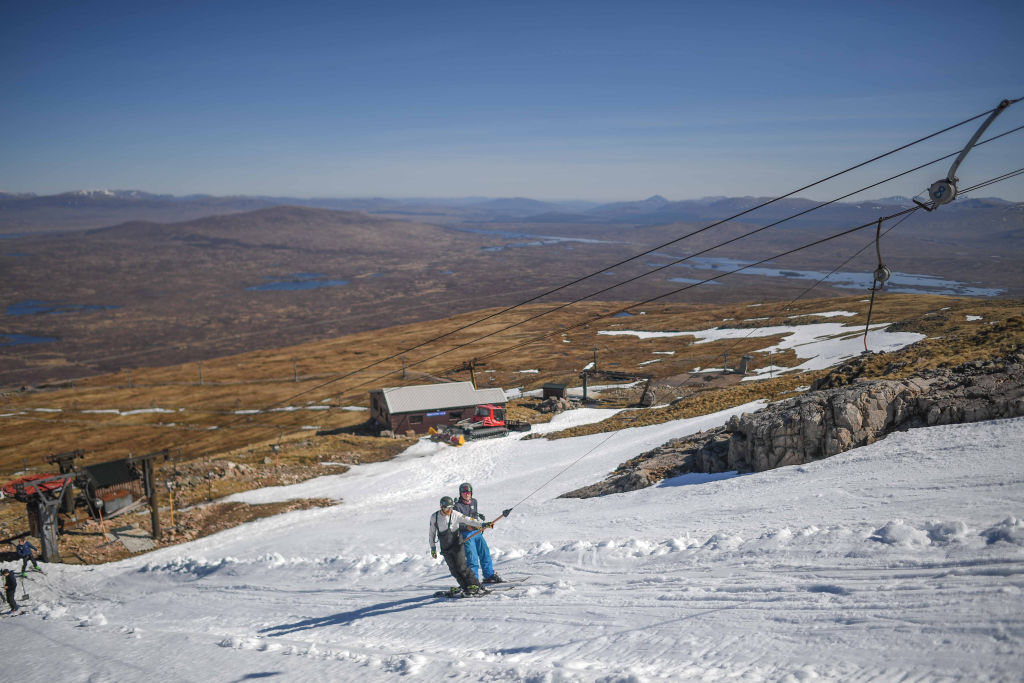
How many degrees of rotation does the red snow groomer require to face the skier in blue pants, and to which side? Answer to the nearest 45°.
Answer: approximately 45° to its left

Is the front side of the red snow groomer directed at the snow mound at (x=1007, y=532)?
no

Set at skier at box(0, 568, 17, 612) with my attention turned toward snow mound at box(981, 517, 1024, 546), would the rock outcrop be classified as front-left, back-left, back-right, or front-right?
front-left

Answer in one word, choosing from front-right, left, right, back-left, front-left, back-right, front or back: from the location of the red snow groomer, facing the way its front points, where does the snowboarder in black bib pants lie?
front-left

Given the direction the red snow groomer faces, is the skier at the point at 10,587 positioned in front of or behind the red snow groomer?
in front

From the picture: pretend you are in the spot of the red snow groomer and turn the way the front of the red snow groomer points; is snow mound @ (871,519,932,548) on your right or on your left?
on your left
